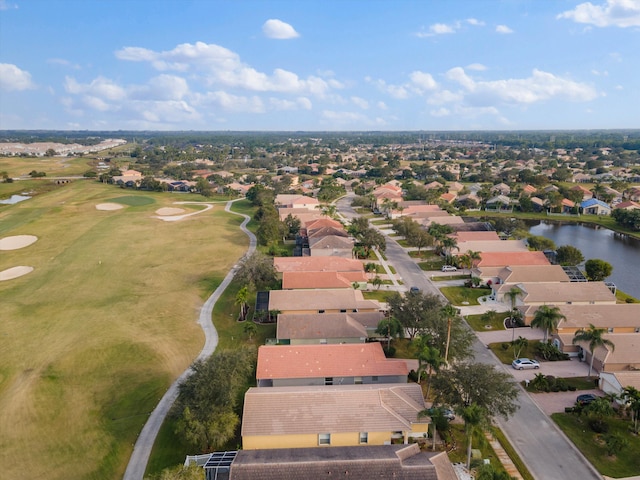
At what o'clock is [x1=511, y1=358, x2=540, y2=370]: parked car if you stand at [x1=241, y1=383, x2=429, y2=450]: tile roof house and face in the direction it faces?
The parked car is roughly at 11 o'clock from the tile roof house.

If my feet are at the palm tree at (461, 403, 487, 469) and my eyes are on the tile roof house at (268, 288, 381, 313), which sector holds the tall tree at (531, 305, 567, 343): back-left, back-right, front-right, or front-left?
front-right

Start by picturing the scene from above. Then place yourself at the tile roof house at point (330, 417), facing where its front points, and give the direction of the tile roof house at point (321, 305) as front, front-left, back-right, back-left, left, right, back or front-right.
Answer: left

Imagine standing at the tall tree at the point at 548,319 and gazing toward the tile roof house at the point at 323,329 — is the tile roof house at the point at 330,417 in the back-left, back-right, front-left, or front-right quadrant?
front-left

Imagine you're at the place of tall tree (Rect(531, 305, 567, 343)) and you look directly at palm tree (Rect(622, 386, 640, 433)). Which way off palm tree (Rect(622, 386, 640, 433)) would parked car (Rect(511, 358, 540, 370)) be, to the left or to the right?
right

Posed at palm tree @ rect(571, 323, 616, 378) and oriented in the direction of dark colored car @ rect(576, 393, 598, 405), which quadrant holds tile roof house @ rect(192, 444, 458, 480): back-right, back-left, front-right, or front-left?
front-right

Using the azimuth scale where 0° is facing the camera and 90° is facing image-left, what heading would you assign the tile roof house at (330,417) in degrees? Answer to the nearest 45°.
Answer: approximately 270°

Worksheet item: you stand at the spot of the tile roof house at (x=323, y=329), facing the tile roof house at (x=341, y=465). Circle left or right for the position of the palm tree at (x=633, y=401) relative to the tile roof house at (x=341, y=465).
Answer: left

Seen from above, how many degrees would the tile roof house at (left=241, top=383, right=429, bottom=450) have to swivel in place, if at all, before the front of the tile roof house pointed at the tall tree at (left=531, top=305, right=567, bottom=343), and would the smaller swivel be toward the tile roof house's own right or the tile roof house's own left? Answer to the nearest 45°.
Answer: approximately 45° to the tile roof house's own left

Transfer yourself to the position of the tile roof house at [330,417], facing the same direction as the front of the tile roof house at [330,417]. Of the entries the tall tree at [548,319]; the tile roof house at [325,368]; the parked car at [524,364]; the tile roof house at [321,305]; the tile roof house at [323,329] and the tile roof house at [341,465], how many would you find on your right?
1

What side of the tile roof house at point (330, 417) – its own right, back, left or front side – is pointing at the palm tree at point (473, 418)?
front

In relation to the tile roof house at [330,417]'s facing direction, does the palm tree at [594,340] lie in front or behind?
in front

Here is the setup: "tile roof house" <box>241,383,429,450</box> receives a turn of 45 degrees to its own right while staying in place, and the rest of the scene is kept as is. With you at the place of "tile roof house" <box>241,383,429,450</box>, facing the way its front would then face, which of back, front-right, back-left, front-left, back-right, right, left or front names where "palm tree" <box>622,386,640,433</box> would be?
front-left

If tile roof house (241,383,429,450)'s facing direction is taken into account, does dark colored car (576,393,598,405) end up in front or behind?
in front

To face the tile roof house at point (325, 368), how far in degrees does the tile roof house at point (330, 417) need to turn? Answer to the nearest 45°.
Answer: approximately 90° to its left
